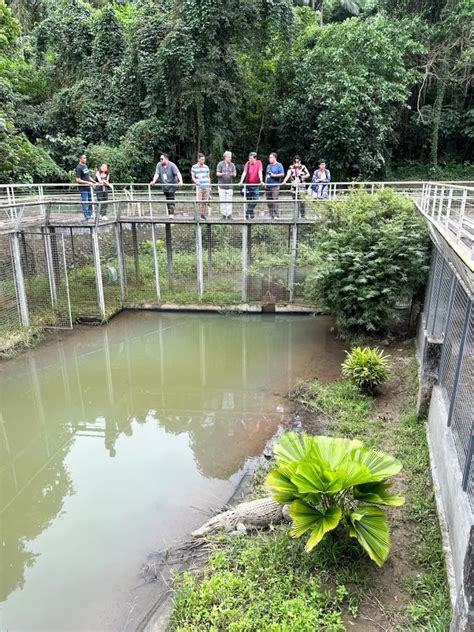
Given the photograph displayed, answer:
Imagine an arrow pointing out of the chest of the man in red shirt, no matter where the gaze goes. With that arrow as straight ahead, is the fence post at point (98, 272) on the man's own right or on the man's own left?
on the man's own right

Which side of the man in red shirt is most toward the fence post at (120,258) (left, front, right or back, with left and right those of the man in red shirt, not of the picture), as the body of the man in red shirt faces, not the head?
right

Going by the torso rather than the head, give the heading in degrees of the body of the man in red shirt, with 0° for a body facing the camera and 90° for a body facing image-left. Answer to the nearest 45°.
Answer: approximately 0°

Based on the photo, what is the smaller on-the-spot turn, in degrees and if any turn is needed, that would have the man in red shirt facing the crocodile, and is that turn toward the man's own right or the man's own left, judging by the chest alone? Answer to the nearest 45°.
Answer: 0° — they already face it

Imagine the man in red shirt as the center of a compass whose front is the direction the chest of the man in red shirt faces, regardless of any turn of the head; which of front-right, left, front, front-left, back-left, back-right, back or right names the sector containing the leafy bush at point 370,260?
front-left

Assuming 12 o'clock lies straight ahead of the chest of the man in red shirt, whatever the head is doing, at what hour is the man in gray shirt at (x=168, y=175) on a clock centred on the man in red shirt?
The man in gray shirt is roughly at 3 o'clock from the man in red shirt.

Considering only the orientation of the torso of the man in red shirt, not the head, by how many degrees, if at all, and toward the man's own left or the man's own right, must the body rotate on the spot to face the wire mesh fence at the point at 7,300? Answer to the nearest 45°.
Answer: approximately 45° to the man's own right

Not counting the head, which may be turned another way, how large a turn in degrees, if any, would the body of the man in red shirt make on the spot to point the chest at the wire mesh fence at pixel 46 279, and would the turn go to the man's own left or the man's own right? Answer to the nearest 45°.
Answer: approximately 90° to the man's own right

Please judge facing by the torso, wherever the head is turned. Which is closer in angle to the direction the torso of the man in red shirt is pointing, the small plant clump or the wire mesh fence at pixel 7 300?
the small plant clump

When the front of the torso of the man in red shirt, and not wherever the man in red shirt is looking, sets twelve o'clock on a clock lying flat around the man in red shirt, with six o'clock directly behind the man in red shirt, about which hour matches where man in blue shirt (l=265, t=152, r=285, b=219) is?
The man in blue shirt is roughly at 9 o'clock from the man in red shirt.

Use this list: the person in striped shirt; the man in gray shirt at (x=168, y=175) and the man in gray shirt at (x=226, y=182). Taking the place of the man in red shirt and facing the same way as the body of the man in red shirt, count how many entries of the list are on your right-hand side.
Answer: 3

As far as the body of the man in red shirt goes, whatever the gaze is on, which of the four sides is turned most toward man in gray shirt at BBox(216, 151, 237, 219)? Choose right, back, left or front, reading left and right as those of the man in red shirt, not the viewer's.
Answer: right

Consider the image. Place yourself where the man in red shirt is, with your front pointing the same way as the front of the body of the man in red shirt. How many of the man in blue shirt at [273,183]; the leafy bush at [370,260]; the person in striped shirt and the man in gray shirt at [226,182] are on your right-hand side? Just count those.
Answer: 2
